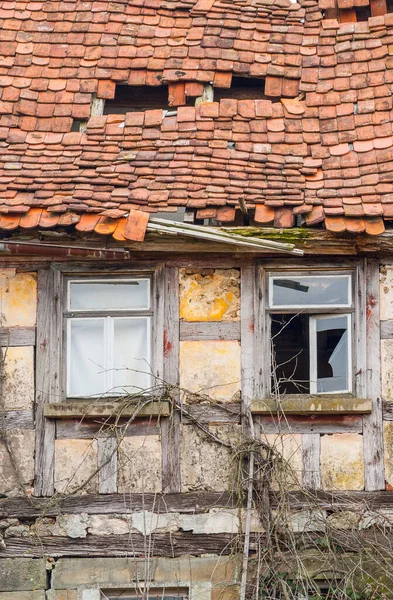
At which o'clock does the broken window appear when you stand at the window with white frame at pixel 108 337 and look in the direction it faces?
The broken window is roughly at 9 o'clock from the window with white frame.

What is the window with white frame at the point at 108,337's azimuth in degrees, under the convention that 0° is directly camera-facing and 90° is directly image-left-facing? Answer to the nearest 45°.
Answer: approximately 0°
